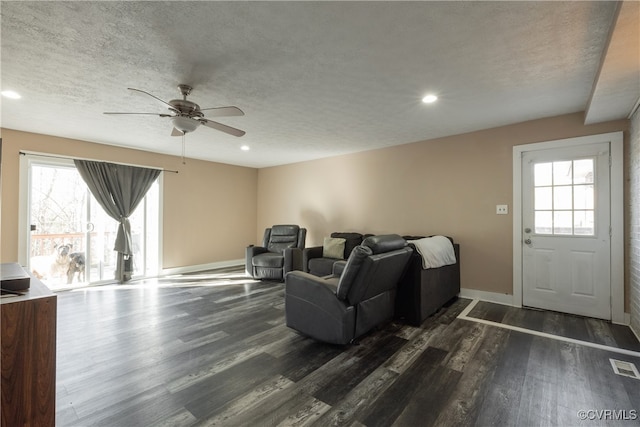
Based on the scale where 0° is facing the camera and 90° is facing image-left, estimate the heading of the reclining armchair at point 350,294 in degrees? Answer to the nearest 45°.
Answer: approximately 135°

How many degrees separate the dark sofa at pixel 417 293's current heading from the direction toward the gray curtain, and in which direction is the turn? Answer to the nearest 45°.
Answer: approximately 45° to its left

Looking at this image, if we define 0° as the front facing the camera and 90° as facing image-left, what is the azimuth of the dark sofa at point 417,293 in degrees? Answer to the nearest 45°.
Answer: approximately 135°

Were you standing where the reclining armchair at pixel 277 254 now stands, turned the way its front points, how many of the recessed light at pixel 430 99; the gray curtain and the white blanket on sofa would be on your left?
2

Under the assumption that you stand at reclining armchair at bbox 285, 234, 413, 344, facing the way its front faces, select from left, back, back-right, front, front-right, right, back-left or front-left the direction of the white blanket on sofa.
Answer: right

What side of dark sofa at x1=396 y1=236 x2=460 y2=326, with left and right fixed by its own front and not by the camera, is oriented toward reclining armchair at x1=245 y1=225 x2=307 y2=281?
front

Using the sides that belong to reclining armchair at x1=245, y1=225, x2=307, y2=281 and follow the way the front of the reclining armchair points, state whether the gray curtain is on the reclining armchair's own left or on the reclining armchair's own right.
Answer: on the reclining armchair's own right

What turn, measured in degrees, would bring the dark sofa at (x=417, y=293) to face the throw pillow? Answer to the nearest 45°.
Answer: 0° — it already faces it

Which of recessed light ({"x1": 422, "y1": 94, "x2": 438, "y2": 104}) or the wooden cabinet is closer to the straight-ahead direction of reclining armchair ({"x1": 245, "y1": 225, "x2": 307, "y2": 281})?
the wooden cabinet

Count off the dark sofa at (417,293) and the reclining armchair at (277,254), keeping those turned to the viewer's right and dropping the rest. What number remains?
0

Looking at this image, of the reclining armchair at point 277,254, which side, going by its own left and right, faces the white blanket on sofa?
left

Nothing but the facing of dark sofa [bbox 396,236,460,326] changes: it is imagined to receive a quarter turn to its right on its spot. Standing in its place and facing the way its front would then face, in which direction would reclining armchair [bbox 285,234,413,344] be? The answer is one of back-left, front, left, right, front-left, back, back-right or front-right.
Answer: back

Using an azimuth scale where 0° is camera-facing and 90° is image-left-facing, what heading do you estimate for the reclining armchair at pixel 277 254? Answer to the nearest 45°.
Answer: approximately 45°

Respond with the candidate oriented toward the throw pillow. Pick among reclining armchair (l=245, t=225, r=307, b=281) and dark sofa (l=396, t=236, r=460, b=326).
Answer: the dark sofa

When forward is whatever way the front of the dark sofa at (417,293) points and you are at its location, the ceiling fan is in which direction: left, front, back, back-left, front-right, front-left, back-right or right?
left
